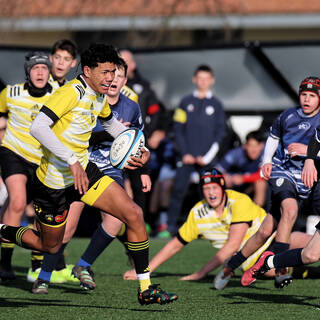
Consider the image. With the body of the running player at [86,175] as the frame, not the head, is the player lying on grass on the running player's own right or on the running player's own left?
on the running player's own left

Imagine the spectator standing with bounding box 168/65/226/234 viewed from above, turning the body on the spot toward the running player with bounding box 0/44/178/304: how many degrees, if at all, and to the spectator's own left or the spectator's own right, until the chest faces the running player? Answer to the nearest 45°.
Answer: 0° — they already face them

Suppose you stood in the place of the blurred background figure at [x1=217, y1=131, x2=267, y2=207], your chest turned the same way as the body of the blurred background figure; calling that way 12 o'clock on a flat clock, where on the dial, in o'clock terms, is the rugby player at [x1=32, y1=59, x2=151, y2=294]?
The rugby player is roughly at 2 o'clock from the blurred background figure.

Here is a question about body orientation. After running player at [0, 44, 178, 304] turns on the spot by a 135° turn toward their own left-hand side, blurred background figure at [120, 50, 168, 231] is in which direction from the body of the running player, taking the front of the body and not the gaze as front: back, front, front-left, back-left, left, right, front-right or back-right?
front

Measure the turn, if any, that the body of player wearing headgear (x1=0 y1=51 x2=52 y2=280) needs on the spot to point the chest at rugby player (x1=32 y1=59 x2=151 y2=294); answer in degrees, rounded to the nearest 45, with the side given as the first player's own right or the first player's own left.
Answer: approximately 45° to the first player's own left
